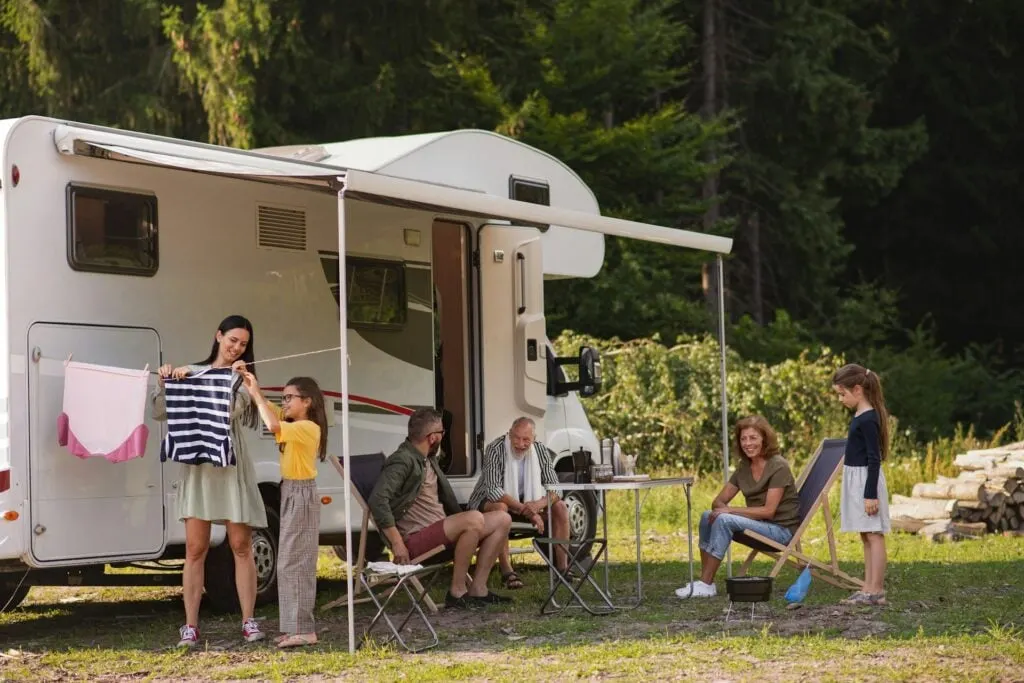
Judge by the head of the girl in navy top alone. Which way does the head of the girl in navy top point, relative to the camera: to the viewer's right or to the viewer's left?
to the viewer's left

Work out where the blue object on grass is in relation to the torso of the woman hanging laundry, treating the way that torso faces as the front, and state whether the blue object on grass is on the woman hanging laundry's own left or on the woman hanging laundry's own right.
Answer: on the woman hanging laundry's own left

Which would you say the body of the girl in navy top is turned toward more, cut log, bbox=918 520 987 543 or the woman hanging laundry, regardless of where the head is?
the woman hanging laundry

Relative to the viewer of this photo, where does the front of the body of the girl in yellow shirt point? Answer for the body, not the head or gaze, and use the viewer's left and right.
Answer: facing to the left of the viewer

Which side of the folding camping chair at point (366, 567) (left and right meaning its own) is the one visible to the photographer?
right

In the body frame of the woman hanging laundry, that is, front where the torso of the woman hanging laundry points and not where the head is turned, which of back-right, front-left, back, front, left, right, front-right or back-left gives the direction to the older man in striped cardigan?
back-left

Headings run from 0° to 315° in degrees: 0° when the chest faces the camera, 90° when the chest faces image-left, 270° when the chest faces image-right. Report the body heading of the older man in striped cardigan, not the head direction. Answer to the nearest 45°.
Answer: approximately 0°

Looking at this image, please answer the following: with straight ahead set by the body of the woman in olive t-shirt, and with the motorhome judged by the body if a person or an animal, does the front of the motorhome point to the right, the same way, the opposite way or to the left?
the opposite way

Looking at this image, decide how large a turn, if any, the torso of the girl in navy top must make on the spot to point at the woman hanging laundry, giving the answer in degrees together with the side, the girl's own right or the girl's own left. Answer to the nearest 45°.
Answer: approximately 45° to the girl's own left

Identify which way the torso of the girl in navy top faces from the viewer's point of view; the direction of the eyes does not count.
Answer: to the viewer's left
